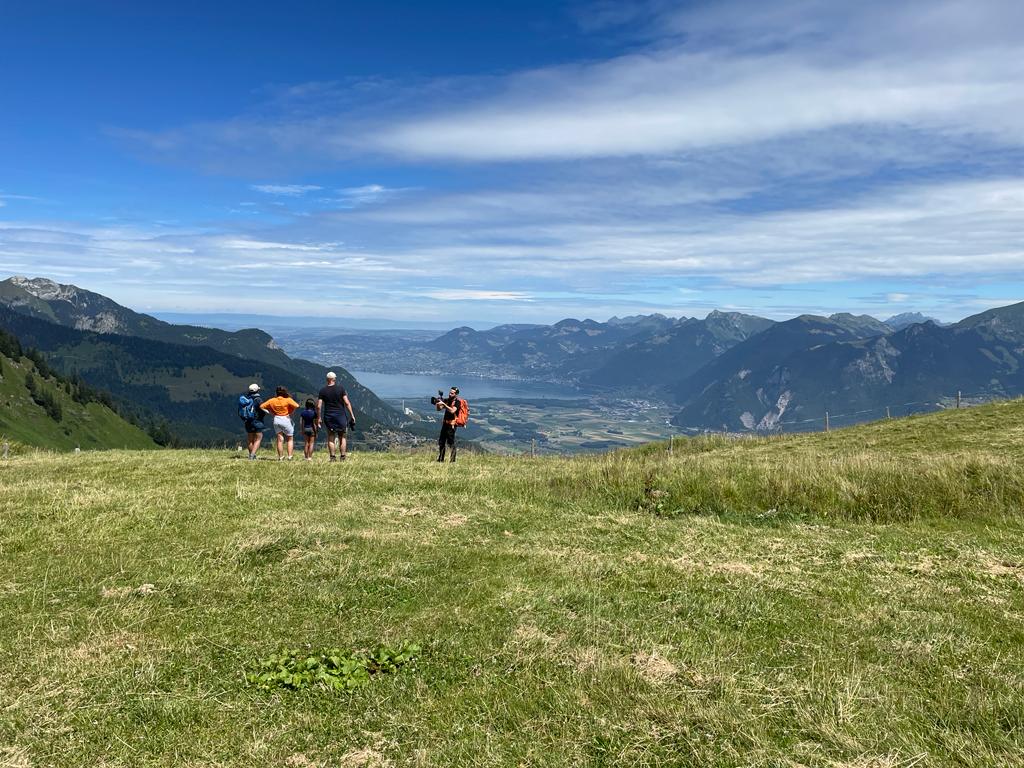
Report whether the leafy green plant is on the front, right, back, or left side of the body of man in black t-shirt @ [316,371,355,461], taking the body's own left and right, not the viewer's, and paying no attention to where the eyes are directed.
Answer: back

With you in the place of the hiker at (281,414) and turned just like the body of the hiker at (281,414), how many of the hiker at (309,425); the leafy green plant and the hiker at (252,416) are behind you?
1

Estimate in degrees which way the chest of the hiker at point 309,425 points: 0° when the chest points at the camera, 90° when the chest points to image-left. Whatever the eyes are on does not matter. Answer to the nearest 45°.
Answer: approximately 180°

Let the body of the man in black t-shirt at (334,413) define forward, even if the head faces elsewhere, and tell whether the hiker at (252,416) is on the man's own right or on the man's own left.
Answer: on the man's own left

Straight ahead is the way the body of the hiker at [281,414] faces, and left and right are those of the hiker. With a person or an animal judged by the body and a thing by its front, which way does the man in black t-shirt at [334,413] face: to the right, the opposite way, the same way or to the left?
the same way

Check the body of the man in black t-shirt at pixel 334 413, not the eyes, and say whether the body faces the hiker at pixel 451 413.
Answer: no

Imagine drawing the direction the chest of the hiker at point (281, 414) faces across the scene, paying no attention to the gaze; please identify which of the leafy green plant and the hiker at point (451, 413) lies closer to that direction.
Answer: the hiker

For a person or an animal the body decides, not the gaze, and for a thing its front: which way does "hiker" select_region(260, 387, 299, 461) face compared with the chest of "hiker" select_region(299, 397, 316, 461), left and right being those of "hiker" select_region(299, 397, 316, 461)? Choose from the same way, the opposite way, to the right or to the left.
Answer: the same way

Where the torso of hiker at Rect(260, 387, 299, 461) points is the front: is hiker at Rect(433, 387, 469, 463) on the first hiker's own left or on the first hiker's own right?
on the first hiker's own right

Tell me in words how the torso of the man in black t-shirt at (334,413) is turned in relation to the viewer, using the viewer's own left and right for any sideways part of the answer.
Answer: facing away from the viewer

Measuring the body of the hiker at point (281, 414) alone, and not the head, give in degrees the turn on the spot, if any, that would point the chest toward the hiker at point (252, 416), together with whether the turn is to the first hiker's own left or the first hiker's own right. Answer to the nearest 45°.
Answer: approximately 45° to the first hiker's own left

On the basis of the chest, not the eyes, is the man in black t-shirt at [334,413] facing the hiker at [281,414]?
no

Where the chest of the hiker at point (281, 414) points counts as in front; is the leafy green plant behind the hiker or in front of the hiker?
behind

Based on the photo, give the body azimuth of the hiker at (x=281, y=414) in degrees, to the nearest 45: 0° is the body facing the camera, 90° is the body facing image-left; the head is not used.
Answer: approximately 180°

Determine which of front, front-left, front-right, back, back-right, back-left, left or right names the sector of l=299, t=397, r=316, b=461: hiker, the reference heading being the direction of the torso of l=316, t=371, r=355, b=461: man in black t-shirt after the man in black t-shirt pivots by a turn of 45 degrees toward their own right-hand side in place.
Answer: left
